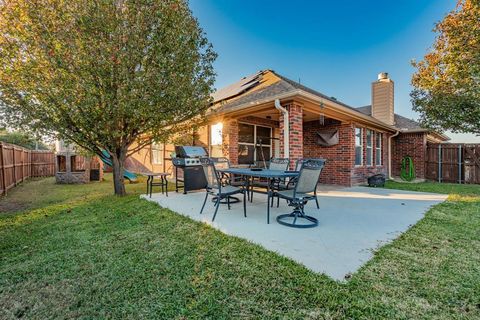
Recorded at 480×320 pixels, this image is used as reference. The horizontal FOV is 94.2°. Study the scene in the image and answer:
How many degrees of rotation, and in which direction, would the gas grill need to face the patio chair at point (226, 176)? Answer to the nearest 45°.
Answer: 0° — it already faces it

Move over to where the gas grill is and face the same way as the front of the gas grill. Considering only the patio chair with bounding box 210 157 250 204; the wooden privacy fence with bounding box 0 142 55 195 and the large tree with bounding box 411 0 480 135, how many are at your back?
1

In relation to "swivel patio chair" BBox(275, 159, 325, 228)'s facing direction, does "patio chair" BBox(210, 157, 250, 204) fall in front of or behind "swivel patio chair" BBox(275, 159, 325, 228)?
in front

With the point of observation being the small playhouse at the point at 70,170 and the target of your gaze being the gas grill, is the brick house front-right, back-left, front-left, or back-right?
front-left

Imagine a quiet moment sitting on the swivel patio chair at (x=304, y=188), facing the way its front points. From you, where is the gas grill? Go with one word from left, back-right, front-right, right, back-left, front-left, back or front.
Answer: front

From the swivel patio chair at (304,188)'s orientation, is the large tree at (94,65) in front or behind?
in front

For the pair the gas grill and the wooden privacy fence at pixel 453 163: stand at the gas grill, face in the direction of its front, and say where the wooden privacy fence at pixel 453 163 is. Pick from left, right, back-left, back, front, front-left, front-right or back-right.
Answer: front-left

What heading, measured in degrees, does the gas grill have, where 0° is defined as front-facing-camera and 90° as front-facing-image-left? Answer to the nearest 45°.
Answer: approximately 315°

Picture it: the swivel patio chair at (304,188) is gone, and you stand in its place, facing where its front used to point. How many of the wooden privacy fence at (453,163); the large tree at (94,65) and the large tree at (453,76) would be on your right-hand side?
2

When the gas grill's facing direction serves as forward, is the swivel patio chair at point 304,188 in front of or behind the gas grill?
in front

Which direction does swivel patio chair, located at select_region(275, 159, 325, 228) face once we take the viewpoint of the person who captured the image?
facing away from the viewer and to the left of the viewer
